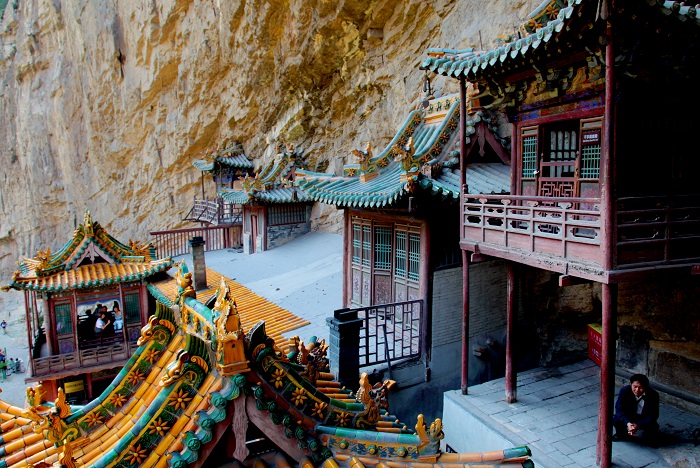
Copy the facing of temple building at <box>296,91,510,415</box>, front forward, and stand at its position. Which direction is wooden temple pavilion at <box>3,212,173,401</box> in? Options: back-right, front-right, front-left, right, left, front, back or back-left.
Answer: front-right

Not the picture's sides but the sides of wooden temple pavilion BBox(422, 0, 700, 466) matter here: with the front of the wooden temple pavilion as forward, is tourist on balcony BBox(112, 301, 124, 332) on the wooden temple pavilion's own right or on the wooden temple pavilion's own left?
on the wooden temple pavilion's own right

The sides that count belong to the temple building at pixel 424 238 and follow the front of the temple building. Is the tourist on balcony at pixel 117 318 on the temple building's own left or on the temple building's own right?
on the temple building's own right

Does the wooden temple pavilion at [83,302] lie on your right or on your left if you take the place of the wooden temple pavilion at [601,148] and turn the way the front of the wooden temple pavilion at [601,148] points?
on your right

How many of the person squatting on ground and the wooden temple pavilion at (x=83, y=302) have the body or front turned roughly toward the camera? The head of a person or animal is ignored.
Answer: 2

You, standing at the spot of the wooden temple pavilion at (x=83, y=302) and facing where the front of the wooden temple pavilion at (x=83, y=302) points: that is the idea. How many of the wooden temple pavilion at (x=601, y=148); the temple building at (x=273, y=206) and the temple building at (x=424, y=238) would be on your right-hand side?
0

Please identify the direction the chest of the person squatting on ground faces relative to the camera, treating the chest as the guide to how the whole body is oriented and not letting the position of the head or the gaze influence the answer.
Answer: toward the camera

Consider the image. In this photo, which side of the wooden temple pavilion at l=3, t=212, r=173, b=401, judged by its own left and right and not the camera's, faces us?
front

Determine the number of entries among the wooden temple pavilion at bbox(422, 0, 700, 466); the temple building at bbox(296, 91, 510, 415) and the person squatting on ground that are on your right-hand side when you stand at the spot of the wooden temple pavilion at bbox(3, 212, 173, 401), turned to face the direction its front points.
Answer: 0

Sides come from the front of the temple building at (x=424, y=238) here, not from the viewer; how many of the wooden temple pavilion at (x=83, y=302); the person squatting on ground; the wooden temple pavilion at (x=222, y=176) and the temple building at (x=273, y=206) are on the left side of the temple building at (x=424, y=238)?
1

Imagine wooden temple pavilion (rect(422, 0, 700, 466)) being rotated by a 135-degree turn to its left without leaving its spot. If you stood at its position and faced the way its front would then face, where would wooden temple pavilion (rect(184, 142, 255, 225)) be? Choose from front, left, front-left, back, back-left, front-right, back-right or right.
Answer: back-left

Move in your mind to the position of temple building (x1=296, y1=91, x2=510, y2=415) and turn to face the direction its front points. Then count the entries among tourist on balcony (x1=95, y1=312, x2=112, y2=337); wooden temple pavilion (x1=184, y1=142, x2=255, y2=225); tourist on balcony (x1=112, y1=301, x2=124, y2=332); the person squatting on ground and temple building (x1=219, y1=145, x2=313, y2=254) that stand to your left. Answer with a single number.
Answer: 1

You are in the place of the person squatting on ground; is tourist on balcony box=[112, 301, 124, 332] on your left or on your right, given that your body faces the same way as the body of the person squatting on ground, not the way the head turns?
on your right

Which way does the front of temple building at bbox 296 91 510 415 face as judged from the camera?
facing the viewer and to the left of the viewer
